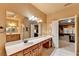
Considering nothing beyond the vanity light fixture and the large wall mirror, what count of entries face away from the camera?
0

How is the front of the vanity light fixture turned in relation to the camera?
facing the viewer and to the right of the viewer

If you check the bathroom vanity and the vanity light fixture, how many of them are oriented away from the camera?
0

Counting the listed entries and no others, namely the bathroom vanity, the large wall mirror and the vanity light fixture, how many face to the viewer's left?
0

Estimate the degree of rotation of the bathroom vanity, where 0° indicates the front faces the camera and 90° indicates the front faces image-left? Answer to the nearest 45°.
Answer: approximately 315°

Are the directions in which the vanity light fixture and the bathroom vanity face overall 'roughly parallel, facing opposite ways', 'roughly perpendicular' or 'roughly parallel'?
roughly parallel

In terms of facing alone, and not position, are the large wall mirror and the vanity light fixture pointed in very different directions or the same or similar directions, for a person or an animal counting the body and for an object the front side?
same or similar directions

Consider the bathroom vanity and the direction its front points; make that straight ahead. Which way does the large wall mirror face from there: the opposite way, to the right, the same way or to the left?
the same way

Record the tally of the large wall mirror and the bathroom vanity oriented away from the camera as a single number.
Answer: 0
